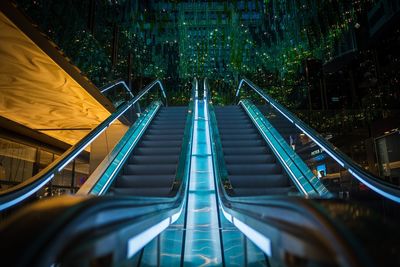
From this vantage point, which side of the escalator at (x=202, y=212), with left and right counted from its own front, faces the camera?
front

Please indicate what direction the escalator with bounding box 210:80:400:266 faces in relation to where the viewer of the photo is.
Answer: facing the viewer
